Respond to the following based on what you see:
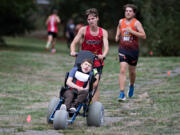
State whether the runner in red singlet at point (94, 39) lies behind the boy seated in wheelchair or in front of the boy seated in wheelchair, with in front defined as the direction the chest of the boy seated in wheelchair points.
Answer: behind

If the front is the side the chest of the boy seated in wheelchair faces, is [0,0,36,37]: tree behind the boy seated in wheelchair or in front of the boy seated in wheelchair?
behind

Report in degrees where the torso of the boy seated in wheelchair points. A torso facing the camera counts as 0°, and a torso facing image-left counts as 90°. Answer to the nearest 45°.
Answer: approximately 0°

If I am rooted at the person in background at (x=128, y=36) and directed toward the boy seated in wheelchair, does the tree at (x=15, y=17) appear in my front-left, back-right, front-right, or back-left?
back-right
